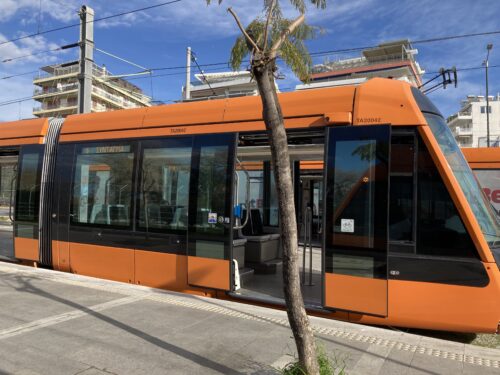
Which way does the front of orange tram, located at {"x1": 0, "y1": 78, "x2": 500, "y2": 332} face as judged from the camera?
facing the viewer and to the right of the viewer

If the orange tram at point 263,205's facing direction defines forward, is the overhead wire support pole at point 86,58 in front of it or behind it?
behind

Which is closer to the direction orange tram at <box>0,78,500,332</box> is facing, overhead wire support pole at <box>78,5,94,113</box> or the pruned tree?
the pruned tree

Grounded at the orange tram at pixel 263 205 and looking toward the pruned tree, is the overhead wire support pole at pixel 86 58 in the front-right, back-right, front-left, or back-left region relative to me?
back-right

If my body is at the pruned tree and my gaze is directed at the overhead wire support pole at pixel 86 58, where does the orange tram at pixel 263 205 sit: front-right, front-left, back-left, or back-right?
front-right
